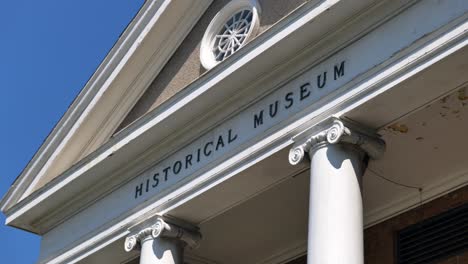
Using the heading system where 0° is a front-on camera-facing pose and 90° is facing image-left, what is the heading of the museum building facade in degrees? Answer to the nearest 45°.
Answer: approximately 45°
